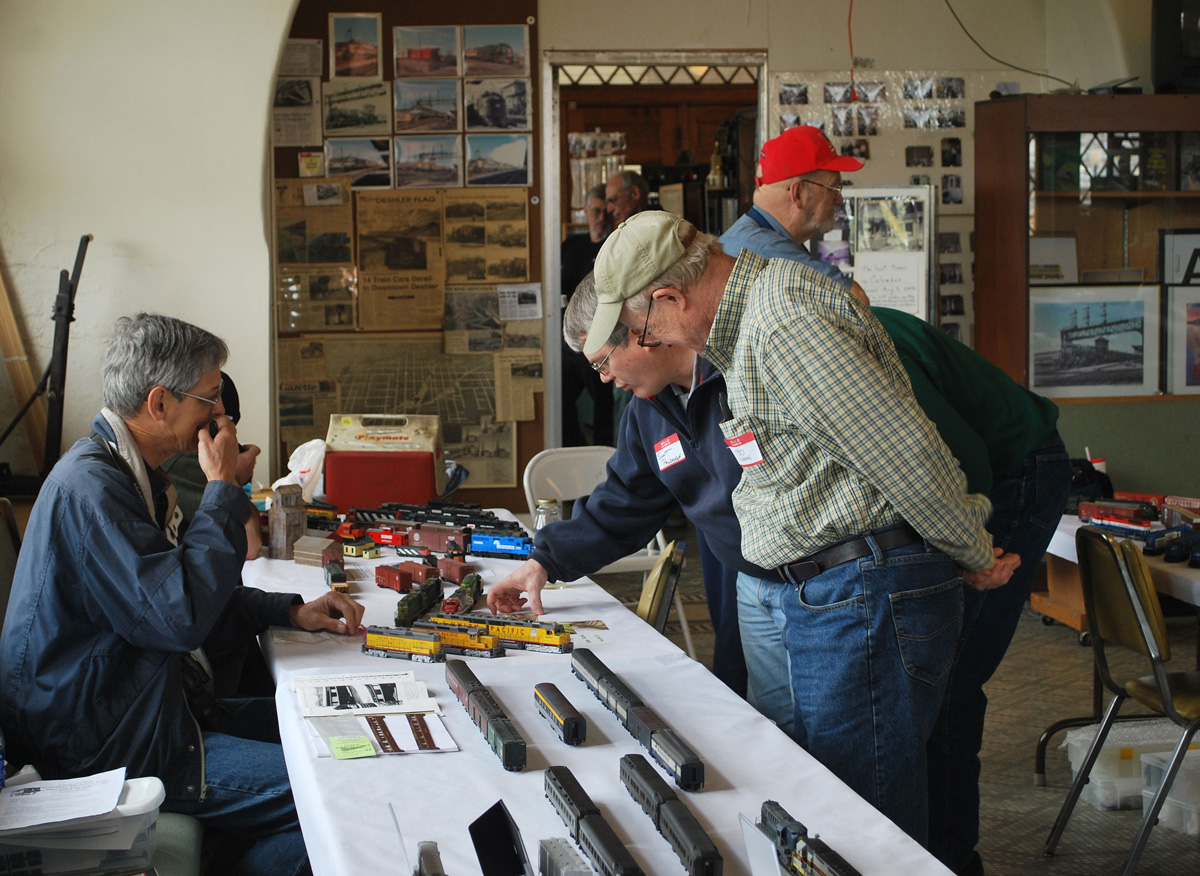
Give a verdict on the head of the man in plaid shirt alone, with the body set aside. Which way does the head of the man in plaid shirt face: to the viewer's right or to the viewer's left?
to the viewer's left

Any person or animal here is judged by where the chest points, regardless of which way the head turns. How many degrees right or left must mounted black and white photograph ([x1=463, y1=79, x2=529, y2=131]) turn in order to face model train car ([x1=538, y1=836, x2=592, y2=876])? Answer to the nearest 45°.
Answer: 0° — it already faces it

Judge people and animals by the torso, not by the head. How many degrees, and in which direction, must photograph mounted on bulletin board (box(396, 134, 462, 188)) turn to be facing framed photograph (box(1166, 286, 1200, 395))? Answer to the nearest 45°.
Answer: approximately 90° to its left

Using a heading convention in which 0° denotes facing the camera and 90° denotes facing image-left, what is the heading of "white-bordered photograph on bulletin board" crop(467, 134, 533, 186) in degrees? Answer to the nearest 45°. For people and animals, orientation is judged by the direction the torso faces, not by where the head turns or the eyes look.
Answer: approximately 0°

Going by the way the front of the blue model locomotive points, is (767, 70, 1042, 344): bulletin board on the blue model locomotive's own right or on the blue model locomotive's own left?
on the blue model locomotive's own left

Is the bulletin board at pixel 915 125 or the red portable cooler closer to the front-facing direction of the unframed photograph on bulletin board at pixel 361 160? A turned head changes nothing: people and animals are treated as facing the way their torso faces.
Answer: the red portable cooler
